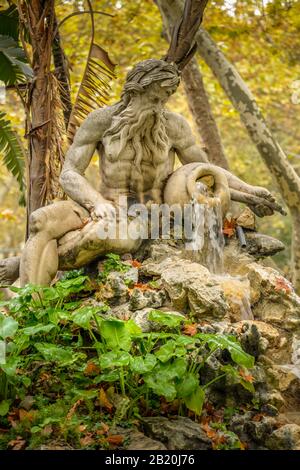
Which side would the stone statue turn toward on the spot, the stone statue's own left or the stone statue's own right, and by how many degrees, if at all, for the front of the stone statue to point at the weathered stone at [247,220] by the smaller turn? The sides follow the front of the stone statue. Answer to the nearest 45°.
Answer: approximately 90° to the stone statue's own left

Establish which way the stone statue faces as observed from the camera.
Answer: facing the viewer

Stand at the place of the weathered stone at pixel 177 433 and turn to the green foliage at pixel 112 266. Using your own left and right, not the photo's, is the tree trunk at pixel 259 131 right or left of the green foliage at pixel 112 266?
right

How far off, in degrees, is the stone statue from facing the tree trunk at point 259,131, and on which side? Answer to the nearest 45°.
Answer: approximately 135° to its left
